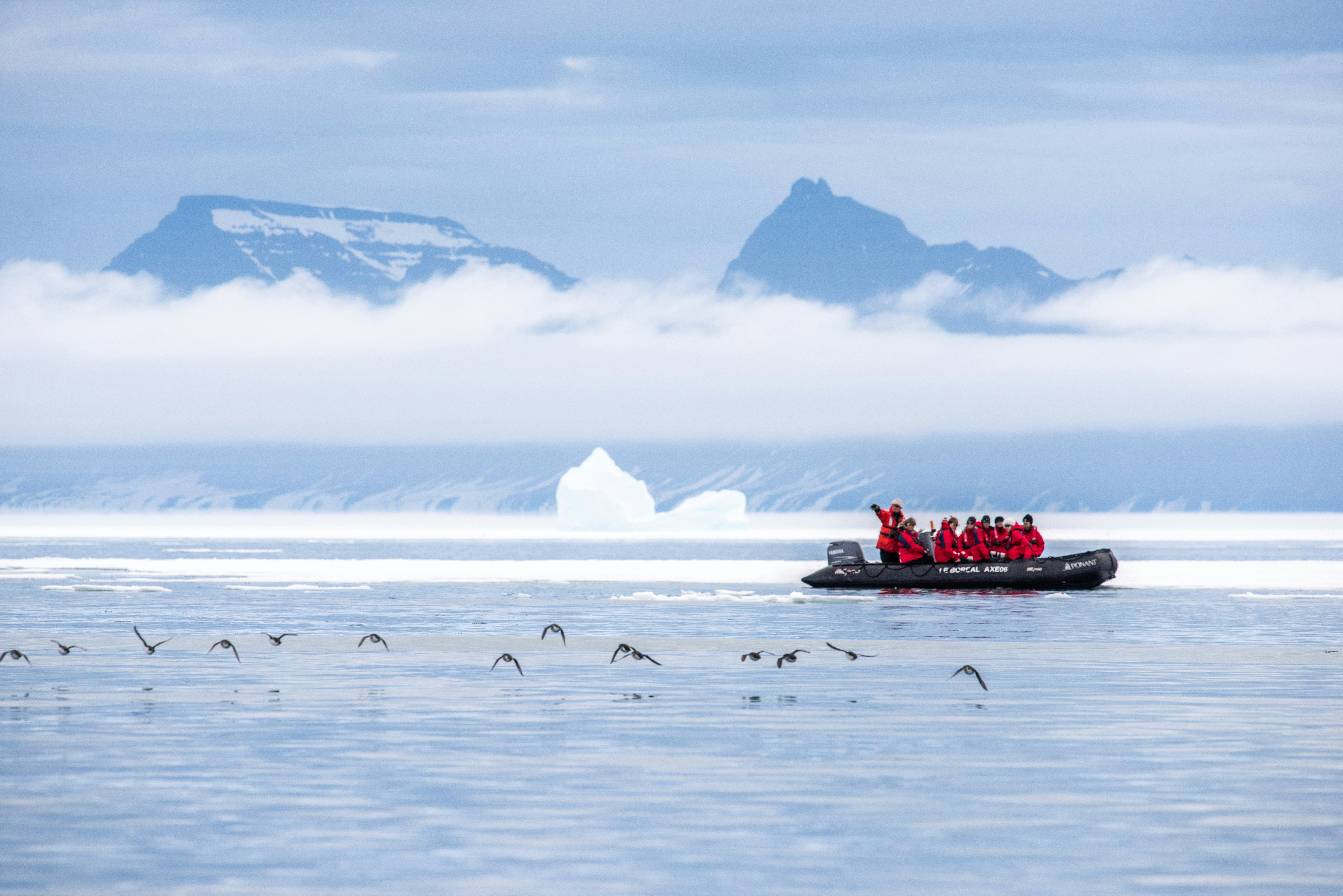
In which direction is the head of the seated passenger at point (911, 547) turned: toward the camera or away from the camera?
toward the camera

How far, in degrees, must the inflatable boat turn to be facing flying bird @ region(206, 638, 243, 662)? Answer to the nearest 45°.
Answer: approximately 135° to its right

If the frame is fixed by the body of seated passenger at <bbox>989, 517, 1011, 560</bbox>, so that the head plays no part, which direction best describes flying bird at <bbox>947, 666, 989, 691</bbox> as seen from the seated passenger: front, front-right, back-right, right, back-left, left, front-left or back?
front

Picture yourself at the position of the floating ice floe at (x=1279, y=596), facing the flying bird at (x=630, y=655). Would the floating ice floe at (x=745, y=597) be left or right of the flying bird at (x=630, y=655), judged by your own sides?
right

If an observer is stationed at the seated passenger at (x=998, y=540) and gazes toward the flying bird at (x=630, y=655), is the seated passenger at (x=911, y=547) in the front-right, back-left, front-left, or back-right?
front-right

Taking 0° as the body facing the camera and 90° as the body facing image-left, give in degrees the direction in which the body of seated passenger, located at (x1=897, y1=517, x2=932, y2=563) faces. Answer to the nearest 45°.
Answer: approximately 315°

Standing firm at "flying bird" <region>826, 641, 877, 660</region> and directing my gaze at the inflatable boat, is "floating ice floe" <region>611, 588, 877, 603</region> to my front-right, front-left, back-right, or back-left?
front-left

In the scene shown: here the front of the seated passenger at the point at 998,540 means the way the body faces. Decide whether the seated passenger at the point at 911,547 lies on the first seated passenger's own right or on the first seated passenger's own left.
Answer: on the first seated passenger's own right

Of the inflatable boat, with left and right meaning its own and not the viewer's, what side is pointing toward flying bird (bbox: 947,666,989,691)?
right

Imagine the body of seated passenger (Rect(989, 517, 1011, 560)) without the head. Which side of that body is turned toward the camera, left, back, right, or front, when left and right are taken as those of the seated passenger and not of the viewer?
front

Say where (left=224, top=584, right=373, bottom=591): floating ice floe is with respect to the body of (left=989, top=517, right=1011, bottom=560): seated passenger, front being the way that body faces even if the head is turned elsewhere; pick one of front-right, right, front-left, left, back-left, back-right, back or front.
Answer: right

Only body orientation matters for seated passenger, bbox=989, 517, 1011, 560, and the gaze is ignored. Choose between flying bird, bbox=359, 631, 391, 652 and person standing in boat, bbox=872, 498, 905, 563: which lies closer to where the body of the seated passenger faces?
the flying bird

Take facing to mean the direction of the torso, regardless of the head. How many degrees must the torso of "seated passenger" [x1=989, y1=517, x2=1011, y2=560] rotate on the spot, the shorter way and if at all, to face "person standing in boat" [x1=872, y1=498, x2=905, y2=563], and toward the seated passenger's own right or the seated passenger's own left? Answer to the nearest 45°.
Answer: approximately 45° to the seated passenger's own right

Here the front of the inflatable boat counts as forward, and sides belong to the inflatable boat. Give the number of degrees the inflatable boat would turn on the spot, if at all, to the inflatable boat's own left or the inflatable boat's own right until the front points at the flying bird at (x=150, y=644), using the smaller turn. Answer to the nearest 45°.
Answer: approximately 135° to the inflatable boat's own right

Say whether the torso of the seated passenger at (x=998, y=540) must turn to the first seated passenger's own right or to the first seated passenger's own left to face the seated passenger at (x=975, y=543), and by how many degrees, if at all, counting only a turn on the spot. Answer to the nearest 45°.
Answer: approximately 45° to the first seated passenger's own right

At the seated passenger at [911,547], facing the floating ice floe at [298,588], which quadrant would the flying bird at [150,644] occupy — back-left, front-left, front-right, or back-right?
front-left

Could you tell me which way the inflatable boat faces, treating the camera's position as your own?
facing to the right of the viewer
